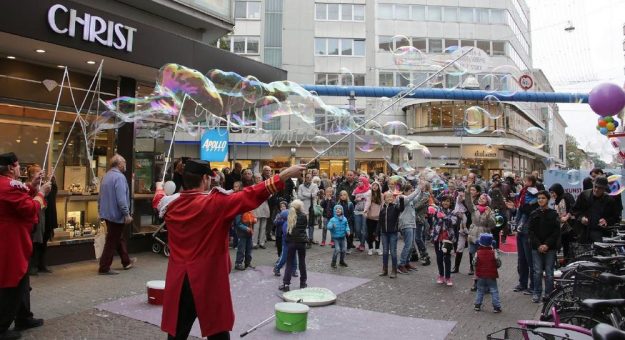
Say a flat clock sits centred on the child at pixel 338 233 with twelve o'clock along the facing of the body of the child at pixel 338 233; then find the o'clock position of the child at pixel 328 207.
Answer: the child at pixel 328 207 is roughly at 6 o'clock from the child at pixel 338 233.

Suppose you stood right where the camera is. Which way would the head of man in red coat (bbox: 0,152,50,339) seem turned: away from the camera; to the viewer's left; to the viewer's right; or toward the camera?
to the viewer's right

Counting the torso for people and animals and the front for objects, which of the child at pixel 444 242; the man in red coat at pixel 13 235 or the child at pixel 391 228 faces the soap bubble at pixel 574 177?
the man in red coat

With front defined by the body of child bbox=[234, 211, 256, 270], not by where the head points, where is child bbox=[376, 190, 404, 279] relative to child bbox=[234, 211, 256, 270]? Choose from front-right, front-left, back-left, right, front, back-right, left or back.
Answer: front-left

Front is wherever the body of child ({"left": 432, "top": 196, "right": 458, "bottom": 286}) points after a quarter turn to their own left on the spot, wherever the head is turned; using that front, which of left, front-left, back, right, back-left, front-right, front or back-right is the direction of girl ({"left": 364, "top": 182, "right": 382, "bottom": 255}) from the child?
back-left

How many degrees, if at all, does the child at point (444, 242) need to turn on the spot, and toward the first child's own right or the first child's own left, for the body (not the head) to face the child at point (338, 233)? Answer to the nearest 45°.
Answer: approximately 90° to the first child's own right

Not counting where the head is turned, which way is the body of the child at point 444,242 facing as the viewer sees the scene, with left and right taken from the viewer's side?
facing the viewer

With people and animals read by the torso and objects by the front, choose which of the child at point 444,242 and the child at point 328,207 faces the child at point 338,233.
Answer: the child at point 328,207

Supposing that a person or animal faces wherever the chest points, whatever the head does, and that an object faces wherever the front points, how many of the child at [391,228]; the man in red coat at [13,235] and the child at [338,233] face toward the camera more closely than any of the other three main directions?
2

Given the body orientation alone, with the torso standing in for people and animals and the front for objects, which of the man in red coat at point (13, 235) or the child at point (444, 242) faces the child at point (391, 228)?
the man in red coat

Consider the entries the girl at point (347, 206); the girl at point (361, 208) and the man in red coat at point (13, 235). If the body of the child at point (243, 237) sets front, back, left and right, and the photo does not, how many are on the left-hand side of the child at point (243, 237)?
2

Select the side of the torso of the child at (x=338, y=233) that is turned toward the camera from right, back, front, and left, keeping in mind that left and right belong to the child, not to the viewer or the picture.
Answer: front

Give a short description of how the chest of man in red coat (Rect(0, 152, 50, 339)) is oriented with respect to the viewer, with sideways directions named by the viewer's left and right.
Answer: facing to the right of the viewer

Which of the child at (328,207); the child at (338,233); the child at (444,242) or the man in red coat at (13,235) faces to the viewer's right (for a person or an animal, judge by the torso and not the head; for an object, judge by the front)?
the man in red coat

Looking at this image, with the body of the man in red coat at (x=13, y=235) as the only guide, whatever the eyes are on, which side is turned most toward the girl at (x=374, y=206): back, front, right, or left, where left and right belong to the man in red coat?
front

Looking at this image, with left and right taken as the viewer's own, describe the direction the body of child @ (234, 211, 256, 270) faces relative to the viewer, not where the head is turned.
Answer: facing the viewer and to the right of the viewer

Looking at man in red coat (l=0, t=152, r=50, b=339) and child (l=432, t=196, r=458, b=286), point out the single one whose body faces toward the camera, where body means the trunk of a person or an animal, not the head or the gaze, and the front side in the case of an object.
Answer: the child

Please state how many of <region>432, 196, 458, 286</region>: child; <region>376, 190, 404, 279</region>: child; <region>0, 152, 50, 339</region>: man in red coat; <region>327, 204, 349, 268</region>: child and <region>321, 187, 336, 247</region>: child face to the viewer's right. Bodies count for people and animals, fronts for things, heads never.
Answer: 1

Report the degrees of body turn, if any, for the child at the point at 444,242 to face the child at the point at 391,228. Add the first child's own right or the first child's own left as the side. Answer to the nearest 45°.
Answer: approximately 90° to the first child's own right
